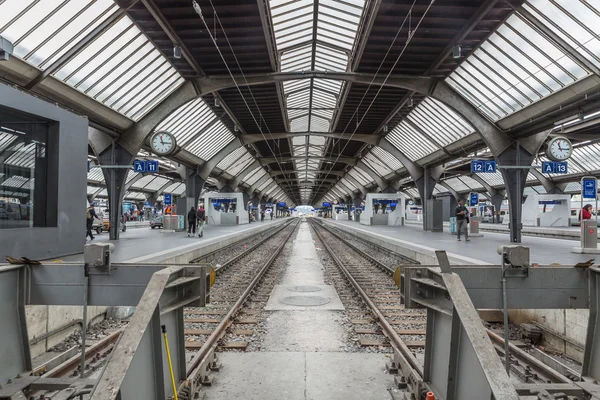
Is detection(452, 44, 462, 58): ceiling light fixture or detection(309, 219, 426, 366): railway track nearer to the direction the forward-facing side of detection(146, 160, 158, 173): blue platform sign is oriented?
the railway track

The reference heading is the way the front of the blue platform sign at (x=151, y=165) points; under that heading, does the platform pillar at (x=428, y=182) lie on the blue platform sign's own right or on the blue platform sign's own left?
on the blue platform sign's own left

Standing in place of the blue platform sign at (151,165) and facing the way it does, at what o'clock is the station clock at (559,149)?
The station clock is roughly at 10 o'clock from the blue platform sign.

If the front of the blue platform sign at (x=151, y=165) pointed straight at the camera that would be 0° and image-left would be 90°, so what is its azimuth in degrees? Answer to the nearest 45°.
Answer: approximately 0°

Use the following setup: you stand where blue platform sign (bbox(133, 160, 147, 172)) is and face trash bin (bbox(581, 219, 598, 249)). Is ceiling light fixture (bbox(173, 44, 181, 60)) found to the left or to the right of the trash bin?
right

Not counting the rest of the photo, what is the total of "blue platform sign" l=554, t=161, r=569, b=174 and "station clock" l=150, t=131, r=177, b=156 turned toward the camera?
2

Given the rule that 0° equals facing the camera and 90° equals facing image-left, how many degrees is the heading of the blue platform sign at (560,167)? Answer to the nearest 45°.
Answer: approximately 0°

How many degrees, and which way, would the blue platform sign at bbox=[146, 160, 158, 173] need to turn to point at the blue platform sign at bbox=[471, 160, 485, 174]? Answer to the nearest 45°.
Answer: approximately 90° to its left

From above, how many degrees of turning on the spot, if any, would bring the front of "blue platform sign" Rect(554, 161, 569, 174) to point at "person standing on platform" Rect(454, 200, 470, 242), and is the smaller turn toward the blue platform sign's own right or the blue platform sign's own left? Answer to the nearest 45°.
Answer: approximately 90° to the blue platform sign's own right

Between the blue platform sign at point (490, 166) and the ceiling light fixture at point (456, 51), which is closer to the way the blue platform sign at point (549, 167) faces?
the ceiling light fixture

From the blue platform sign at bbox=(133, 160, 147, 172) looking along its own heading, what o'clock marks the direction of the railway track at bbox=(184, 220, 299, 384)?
The railway track is roughly at 12 o'clock from the blue platform sign.
